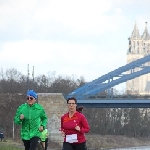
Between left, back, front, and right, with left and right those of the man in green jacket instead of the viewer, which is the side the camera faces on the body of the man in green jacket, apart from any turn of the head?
front
